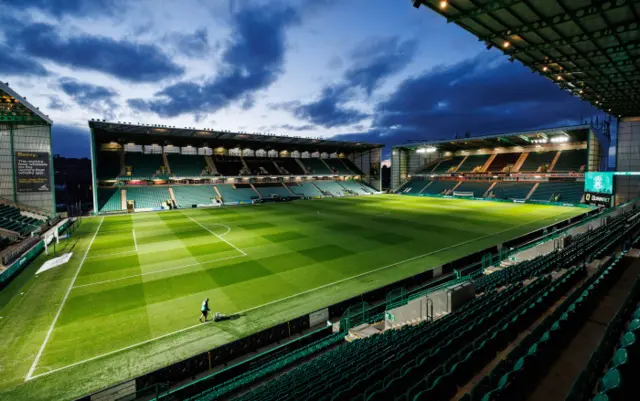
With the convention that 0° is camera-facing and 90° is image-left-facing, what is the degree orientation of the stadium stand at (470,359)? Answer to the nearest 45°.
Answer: approximately 135°
